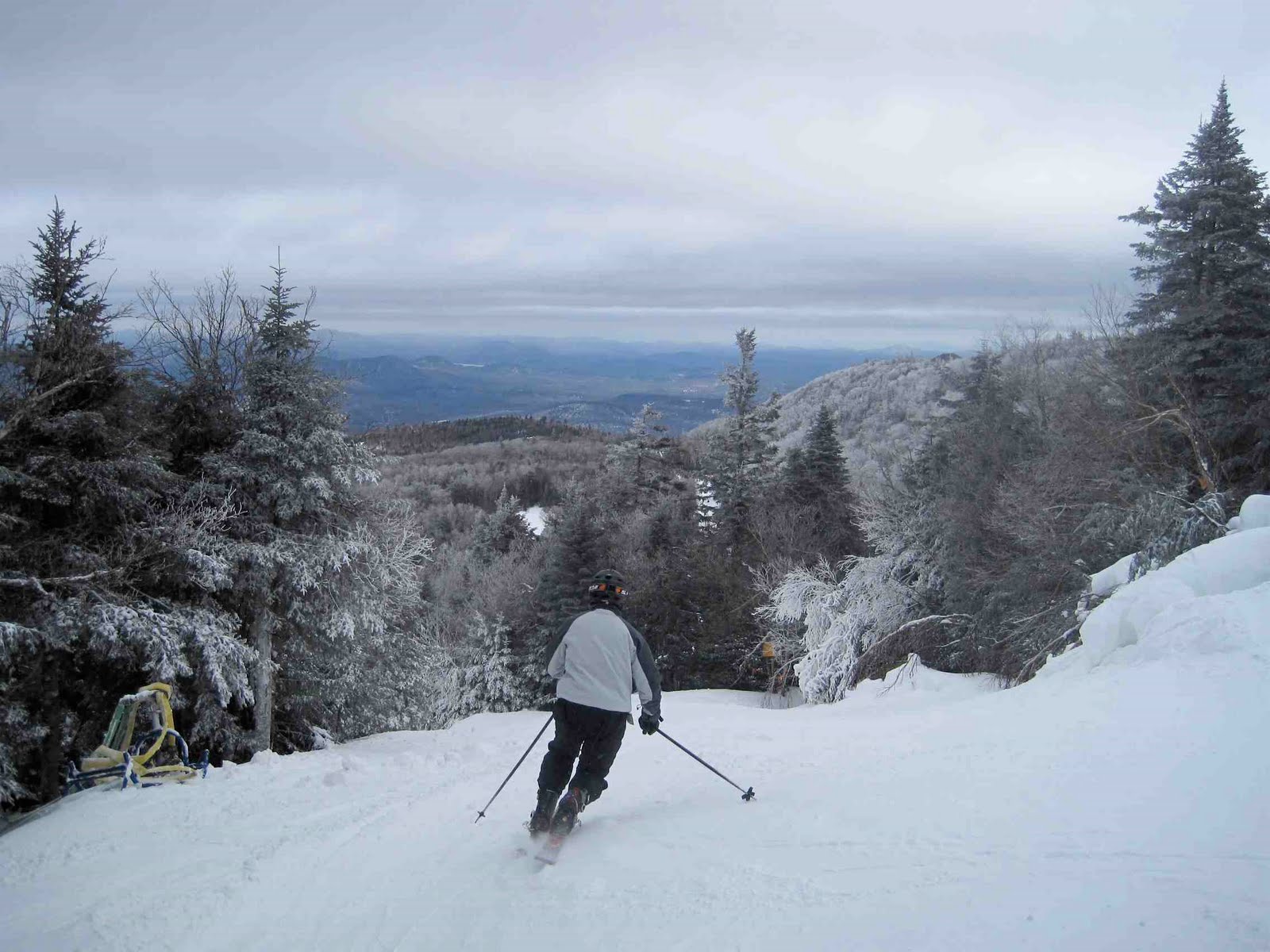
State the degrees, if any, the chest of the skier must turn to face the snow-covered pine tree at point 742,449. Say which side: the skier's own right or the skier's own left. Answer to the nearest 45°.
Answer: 0° — they already face it

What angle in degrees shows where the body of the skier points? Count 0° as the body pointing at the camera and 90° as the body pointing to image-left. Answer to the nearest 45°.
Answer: approximately 180°

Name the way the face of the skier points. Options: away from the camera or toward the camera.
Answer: away from the camera

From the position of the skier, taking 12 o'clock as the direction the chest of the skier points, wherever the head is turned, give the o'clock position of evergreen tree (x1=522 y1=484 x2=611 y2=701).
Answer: The evergreen tree is roughly at 12 o'clock from the skier.
